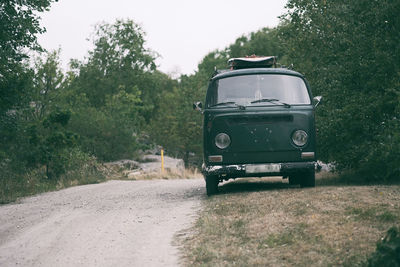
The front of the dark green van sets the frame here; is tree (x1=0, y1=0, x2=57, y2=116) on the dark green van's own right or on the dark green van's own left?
on the dark green van's own right

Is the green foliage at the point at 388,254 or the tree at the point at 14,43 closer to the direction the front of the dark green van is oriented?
the green foliage

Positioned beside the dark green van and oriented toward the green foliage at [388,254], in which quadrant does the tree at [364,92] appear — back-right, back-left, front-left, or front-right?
back-left

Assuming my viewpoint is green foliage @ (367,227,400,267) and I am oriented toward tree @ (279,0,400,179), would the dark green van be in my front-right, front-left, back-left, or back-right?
front-left

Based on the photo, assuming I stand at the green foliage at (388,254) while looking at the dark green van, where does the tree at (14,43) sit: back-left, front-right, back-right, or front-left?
front-left

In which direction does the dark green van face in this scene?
toward the camera

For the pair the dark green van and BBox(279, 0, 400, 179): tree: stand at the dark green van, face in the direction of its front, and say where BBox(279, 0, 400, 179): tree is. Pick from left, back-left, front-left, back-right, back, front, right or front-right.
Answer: back-left

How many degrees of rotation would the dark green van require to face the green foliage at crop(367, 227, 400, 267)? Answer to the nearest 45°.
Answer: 0° — it already faces it
